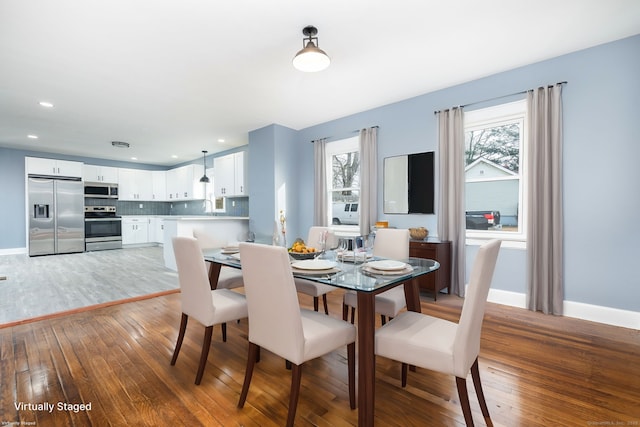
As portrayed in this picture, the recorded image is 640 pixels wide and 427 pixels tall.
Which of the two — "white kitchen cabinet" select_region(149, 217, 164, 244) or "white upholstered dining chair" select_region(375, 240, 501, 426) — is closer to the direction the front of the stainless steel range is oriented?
the white upholstered dining chair

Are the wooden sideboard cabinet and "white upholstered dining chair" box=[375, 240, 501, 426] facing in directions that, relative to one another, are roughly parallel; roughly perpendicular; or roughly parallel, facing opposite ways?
roughly perpendicular

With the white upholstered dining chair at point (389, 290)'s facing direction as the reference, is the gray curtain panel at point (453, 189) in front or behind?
behind

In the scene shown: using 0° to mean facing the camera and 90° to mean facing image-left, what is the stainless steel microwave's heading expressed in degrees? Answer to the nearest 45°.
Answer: approximately 0°

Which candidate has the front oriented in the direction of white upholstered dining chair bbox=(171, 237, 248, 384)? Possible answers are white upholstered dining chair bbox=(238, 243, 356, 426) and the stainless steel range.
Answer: the stainless steel range

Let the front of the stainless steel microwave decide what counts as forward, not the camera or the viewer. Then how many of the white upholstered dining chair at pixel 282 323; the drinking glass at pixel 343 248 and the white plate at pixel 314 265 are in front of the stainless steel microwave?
3

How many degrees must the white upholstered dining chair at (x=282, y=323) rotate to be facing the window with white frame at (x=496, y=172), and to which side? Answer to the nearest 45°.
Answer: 0° — it already faces it

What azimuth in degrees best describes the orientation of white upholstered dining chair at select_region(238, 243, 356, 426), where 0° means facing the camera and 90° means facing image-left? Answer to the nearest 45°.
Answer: approximately 225°

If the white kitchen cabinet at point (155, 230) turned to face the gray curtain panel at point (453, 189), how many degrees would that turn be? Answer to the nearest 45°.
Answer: approximately 45° to its left

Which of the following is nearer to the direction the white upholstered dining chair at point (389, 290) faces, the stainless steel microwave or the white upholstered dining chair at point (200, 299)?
the white upholstered dining chair

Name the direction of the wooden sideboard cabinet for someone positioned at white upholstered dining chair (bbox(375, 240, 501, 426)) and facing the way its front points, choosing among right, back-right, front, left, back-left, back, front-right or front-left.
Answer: front-right

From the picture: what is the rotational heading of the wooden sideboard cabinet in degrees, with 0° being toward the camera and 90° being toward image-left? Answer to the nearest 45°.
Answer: approximately 45°

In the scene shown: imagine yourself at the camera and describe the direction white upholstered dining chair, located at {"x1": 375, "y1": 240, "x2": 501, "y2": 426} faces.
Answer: facing away from the viewer and to the left of the viewer

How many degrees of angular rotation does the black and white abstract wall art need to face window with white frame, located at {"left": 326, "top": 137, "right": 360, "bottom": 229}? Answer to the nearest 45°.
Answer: approximately 90° to its right
